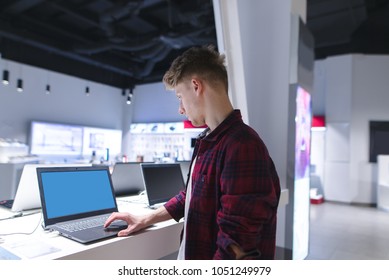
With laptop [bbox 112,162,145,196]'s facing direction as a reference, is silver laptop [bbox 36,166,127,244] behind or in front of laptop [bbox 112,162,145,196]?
behind

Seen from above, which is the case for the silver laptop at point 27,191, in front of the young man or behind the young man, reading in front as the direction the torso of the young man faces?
in front

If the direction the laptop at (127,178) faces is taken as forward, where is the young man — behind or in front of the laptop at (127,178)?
behind

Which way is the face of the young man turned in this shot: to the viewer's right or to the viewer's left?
to the viewer's left

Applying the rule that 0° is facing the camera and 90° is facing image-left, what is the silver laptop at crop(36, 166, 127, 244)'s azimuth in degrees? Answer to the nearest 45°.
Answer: approximately 315°

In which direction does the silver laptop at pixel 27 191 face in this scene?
away from the camera

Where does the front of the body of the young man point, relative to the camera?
to the viewer's left

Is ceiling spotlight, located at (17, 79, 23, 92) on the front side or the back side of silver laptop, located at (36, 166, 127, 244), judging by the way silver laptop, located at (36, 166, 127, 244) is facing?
on the back side

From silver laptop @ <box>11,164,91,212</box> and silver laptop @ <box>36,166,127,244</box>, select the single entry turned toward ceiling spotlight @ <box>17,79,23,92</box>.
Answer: silver laptop @ <box>11,164,91,212</box>

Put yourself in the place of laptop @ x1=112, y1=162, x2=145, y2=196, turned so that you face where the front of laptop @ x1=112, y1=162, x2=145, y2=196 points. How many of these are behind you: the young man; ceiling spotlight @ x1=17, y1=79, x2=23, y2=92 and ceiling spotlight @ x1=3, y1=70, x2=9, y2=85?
1

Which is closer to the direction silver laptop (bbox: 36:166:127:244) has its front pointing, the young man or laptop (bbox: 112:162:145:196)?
the young man

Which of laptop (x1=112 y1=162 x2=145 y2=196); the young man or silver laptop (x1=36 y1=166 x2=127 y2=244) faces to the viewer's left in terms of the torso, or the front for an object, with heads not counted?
the young man

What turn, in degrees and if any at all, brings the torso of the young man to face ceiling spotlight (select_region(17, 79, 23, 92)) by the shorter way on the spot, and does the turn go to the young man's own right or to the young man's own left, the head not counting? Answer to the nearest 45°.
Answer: approximately 45° to the young man's own right
